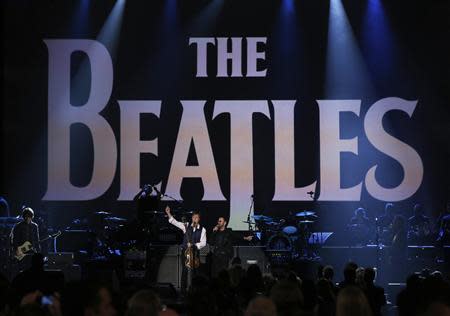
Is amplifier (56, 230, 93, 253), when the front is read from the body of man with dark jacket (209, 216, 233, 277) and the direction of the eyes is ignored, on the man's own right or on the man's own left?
on the man's own right

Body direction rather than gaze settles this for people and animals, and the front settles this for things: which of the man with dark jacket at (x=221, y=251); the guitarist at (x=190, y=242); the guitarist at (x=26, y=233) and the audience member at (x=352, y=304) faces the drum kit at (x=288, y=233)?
the audience member

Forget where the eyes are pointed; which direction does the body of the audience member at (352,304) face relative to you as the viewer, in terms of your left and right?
facing away from the viewer

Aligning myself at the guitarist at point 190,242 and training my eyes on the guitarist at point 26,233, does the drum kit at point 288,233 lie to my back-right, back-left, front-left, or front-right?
back-right

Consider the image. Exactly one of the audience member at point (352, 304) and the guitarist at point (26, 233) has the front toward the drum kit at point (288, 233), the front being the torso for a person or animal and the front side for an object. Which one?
the audience member

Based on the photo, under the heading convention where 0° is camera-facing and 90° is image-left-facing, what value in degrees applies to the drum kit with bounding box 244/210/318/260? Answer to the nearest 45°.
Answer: approximately 0°

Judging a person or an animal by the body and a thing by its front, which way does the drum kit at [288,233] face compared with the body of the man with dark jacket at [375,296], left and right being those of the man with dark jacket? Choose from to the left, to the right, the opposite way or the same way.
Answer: the opposite way

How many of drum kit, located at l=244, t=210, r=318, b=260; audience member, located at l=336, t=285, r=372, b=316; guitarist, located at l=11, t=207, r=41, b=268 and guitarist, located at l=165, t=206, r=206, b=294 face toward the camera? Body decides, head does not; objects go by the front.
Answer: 3

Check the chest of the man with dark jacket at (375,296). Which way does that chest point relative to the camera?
away from the camera

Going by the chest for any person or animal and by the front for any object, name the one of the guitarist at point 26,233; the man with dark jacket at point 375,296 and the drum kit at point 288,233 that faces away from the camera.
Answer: the man with dark jacket

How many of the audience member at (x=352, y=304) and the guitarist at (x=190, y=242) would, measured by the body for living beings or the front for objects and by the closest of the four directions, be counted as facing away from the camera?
1
